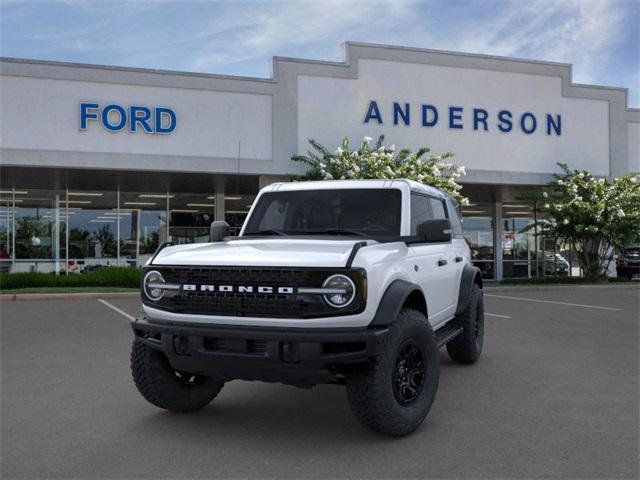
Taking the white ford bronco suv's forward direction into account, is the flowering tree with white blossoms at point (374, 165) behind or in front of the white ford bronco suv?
behind

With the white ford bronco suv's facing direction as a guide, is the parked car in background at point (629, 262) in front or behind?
behind

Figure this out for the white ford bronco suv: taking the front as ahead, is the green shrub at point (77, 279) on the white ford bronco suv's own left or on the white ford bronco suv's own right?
on the white ford bronco suv's own right

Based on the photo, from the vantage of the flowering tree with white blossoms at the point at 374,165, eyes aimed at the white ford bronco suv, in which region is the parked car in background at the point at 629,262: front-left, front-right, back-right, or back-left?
back-left

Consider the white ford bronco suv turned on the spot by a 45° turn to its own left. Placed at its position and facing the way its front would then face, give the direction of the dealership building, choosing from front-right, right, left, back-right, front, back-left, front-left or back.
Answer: back

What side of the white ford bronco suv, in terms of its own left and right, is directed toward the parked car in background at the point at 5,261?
right

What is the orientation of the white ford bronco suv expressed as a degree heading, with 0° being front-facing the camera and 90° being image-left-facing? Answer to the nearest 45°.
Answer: approximately 45°
